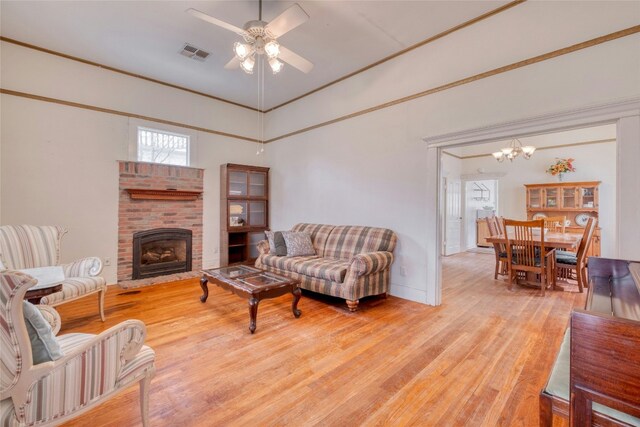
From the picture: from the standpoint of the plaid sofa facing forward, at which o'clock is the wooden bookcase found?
The wooden bookcase is roughly at 3 o'clock from the plaid sofa.

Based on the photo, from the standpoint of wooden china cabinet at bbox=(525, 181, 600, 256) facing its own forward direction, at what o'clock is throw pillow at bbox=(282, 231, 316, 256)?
The throw pillow is roughly at 1 o'clock from the wooden china cabinet.

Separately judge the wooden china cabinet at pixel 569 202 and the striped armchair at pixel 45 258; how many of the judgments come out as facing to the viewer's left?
0

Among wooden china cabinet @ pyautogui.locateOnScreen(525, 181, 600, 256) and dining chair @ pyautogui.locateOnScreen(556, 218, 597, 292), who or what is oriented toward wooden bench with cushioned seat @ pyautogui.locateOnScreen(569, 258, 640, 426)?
the wooden china cabinet

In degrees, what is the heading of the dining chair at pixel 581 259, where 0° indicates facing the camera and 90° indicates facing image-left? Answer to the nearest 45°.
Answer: approximately 90°

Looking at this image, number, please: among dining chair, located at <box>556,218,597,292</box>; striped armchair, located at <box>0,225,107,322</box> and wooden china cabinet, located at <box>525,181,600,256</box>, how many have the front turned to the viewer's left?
1

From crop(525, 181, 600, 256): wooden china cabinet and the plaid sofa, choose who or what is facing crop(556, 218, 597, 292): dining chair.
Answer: the wooden china cabinet

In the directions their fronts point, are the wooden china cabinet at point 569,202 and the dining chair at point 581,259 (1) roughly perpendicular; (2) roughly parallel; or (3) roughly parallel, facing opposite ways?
roughly perpendicular

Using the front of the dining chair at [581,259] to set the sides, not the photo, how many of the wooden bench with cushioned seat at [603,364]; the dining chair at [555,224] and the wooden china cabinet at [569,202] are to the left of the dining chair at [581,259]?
1

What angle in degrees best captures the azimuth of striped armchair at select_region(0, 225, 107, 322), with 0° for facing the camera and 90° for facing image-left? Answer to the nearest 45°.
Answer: approximately 315°

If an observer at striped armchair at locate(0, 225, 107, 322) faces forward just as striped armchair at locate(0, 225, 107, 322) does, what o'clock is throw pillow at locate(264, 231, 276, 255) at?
The throw pillow is roughly at 11 o'clock from the striped armchair.

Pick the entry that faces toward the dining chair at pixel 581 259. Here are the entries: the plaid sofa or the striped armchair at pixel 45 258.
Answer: the striped armchair

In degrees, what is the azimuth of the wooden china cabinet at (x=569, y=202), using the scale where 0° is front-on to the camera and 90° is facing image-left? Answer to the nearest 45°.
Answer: approximately 0°

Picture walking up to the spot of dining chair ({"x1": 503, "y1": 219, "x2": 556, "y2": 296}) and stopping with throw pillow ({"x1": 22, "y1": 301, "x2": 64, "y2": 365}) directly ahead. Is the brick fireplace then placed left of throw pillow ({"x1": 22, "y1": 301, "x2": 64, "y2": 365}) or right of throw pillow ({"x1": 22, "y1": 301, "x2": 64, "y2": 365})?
right
